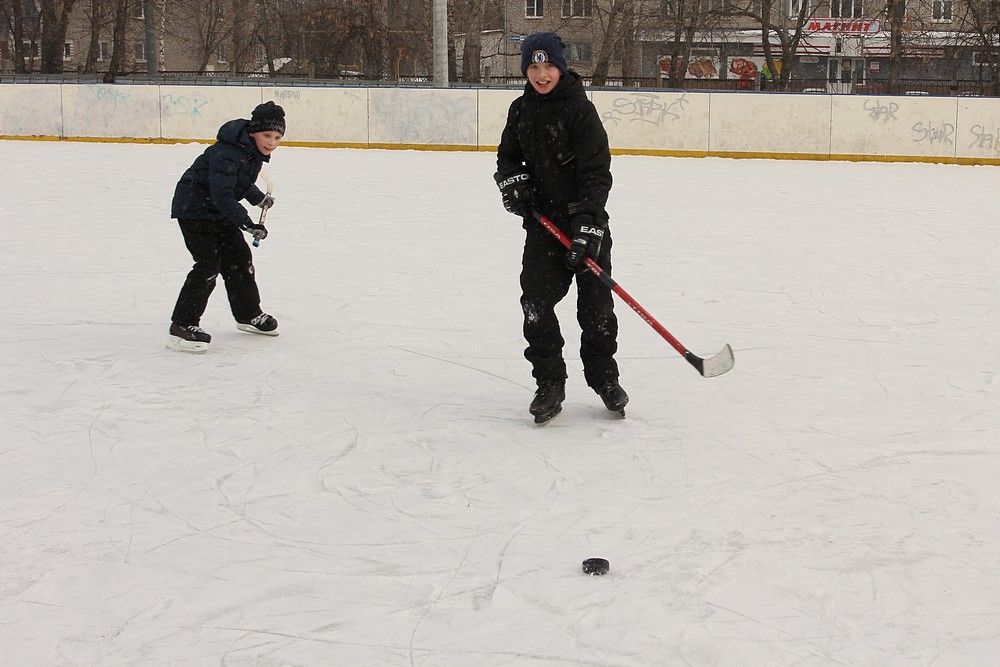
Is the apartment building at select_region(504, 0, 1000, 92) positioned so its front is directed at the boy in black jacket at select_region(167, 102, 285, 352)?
yes

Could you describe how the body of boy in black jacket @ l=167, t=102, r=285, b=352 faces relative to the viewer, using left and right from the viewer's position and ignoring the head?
facing to the right of the viewer

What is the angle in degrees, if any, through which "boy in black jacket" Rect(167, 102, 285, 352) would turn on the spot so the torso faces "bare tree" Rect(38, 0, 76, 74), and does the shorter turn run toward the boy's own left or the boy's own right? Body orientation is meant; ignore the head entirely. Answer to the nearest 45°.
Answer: approximately 90° to the boy's own left

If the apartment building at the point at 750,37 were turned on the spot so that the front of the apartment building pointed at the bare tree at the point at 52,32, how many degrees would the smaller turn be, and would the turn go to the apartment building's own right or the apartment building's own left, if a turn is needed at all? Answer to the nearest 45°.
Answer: approximately 45° to the apartment building's own right

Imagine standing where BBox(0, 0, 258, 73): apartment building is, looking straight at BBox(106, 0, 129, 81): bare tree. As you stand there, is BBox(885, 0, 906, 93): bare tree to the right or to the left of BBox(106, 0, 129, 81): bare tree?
left

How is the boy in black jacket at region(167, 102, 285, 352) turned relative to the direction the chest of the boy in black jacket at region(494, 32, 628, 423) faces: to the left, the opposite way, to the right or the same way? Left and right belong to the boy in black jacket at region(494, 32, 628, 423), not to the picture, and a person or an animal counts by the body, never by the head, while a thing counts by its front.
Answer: to the left

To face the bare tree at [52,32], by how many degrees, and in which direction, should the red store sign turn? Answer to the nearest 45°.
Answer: approximately 45° to its right

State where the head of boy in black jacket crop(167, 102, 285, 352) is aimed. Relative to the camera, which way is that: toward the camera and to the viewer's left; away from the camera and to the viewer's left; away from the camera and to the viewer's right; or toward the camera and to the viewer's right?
toward the camera and to the viewer's right

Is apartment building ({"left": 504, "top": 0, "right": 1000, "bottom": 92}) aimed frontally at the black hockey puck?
yes

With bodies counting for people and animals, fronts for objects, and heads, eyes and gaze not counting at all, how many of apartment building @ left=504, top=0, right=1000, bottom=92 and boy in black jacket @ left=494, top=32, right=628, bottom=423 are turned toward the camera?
2

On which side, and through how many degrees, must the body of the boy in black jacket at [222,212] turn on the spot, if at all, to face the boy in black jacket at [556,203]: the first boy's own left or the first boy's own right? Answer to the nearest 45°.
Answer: approximately 45° to the first boy's own right

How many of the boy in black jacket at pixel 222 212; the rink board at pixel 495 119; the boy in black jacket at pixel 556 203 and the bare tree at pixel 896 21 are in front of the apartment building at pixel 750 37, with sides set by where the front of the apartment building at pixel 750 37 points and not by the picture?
4

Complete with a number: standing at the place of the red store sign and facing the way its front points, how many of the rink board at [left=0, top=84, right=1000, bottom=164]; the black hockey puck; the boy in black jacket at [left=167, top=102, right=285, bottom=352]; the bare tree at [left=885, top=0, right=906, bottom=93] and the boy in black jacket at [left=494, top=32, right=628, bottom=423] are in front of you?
5
